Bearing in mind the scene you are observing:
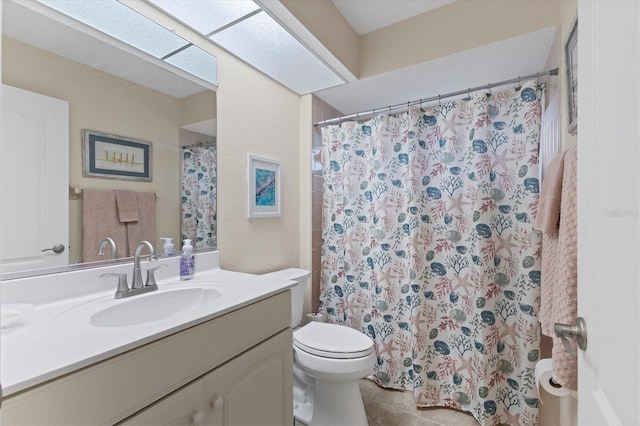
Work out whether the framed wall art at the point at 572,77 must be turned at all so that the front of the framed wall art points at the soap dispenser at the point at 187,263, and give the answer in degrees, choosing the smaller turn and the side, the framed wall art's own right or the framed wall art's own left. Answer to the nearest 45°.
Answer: approximately 45° to the framed wall art's own left

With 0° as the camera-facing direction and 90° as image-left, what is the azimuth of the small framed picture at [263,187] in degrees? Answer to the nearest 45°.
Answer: approximately 315°

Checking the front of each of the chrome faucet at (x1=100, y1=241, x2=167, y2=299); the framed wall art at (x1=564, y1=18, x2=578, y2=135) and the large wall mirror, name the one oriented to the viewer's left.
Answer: the framed wall art

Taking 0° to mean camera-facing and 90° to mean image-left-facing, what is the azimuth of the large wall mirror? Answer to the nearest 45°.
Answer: approximately 315°

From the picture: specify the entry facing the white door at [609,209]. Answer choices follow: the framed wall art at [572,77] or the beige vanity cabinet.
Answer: the beige vanity cabinet

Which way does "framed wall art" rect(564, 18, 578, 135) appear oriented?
to the viewer's left

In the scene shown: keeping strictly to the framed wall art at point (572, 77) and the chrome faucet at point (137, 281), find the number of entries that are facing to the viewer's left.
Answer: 1

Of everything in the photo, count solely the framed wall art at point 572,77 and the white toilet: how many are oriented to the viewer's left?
1

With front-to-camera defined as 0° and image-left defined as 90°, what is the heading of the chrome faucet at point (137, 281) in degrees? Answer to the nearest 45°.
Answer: approximately 315°
